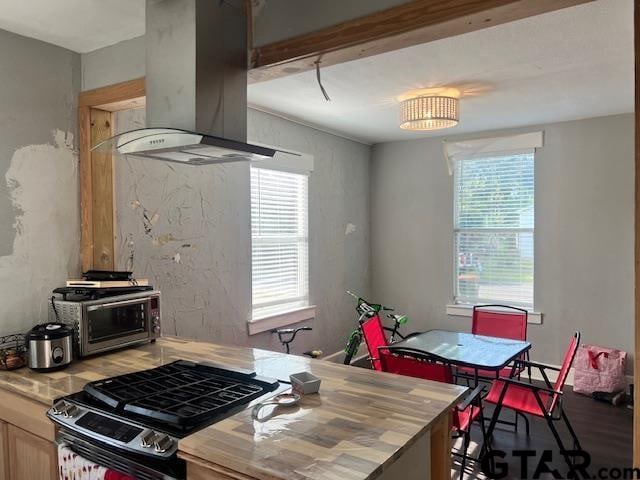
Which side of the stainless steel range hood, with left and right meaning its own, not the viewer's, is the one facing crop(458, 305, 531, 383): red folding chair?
back

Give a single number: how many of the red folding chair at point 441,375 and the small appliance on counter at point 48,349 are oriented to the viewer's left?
0

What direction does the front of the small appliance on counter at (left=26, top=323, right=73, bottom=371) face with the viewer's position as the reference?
facing the viewer and to the right of the viewer

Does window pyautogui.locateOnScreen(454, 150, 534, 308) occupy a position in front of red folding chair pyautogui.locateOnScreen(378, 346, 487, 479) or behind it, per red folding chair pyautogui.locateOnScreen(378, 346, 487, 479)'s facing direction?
in front

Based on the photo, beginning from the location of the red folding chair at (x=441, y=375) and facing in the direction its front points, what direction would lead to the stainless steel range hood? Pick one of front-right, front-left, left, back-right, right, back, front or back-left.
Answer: back

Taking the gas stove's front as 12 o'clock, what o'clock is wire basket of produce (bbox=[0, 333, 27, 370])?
The wire basket of produce is roughly at 3 o'clock from the gas stove.

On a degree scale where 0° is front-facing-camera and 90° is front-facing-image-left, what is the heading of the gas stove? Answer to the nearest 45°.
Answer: approximately 45°

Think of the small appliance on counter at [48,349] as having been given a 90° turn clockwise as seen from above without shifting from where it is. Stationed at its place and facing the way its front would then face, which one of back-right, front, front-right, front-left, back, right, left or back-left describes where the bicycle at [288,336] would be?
back

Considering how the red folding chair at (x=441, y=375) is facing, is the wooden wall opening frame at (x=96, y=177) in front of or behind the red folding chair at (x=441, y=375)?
behind

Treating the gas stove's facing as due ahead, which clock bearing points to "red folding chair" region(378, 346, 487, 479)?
The red folding chair is roughly at 7 o'clock from the gas stove.

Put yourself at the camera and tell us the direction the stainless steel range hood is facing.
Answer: facing the viewer and to the left of the viewer

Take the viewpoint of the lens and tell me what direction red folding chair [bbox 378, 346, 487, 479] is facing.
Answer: facing away from the viewer and to the right of the viewer

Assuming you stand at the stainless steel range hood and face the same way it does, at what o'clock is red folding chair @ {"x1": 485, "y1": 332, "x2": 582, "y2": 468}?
The red folding chair is roughly at 7 o'clock from the stainless steel range hood.

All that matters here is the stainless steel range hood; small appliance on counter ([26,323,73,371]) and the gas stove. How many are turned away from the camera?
0
